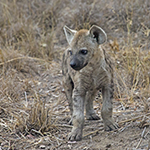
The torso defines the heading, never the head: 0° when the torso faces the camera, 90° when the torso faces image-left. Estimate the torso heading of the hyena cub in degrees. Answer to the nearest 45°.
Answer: approximately 0°
